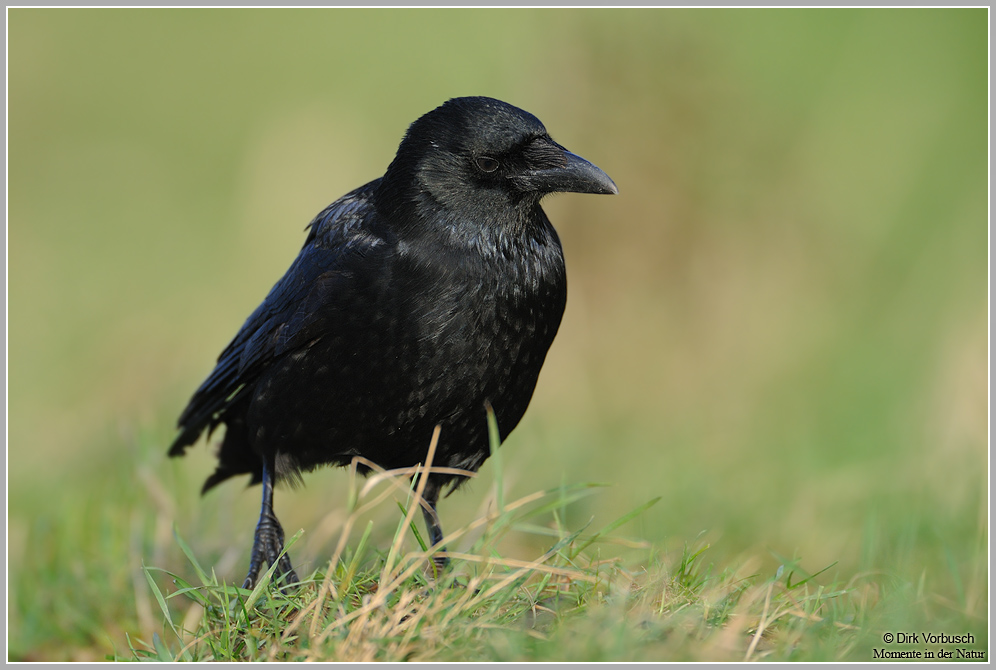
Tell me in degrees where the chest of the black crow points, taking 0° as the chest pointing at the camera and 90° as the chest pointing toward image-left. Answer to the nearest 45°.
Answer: approximately 315°
